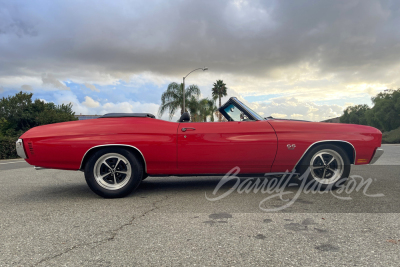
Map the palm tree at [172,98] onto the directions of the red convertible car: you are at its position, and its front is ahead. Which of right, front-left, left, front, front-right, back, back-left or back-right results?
left

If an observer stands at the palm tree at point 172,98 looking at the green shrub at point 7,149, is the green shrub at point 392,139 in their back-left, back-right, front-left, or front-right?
back-left

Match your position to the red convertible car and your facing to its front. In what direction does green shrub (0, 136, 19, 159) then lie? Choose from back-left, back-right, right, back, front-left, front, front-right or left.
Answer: back-left

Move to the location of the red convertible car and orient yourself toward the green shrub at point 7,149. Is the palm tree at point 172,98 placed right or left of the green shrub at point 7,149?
right

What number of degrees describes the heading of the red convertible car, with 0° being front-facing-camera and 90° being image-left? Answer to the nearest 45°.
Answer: approximately 270°

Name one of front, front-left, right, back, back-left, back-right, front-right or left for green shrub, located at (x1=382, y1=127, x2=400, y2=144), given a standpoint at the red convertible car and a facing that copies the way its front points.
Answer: front-left
